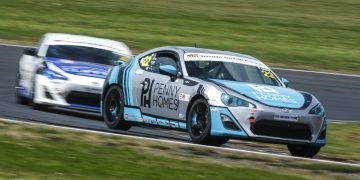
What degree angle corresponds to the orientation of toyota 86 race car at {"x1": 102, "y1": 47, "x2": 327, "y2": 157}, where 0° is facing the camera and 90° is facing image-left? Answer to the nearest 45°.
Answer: approximately 315°

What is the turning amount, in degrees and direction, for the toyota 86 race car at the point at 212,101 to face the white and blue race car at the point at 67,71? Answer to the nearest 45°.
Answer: approximately 180°
